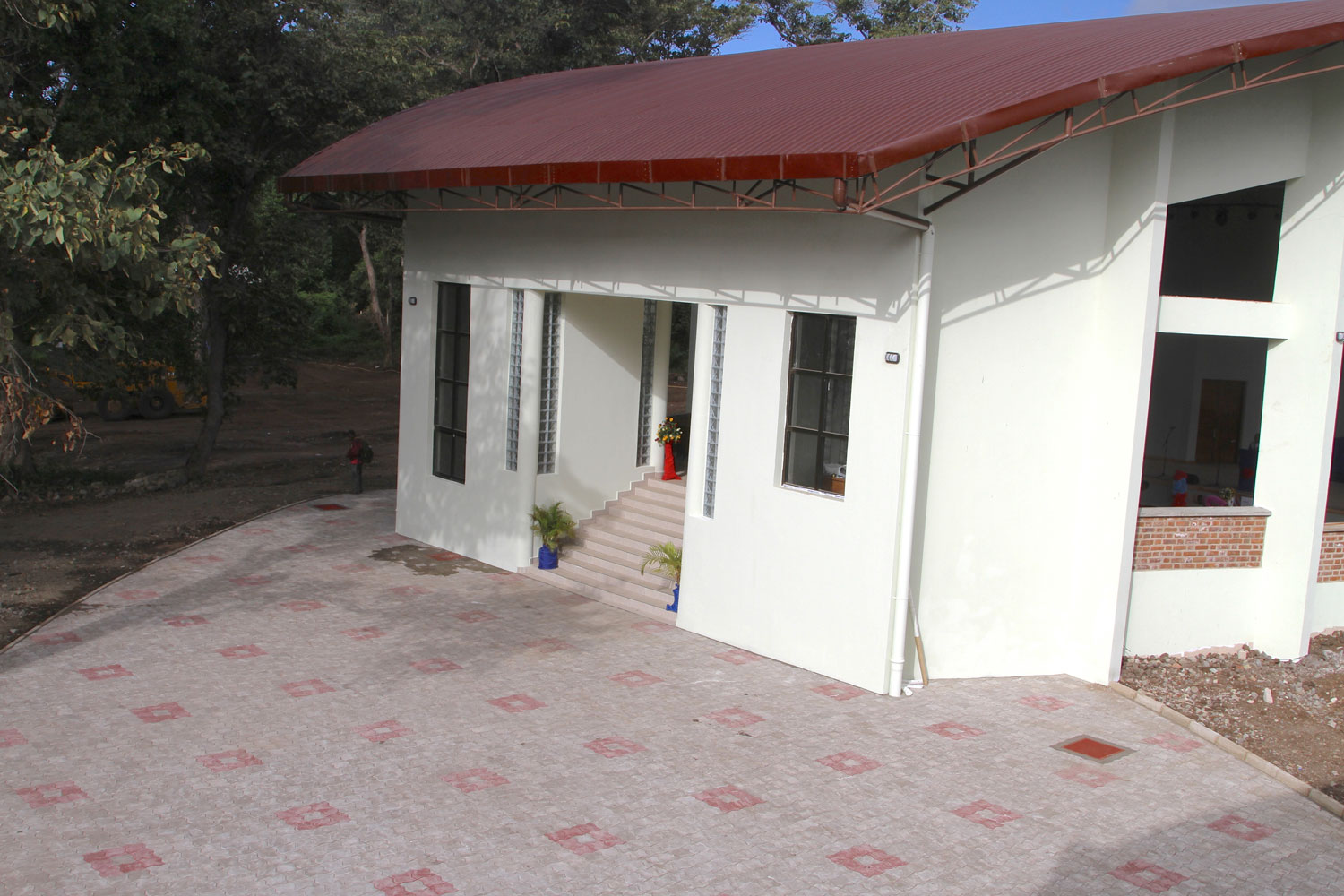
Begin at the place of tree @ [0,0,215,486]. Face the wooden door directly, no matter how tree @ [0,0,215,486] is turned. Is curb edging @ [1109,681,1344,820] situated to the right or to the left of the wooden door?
right

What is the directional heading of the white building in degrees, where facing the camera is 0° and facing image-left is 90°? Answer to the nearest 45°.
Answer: approximately 45°

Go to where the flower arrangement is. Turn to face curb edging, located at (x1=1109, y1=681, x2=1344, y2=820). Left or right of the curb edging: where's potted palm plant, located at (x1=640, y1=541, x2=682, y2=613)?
right

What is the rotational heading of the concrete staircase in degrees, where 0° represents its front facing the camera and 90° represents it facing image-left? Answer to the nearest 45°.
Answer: approximately 45°

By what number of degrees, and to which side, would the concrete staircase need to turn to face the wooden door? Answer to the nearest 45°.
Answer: approximately 180°
